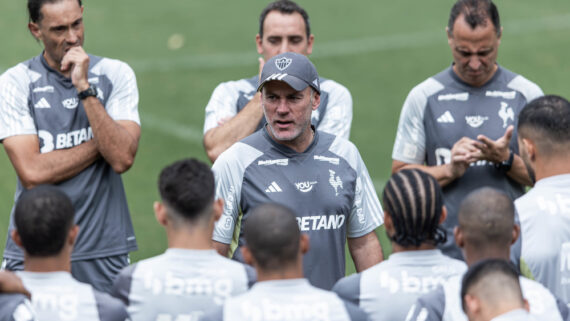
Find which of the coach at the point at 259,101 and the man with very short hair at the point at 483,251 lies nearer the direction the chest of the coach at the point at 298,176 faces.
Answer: the man with very short hair

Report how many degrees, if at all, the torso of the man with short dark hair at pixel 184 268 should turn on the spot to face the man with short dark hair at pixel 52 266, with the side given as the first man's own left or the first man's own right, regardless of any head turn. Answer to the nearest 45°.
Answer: approximately 90° to the first man's own left

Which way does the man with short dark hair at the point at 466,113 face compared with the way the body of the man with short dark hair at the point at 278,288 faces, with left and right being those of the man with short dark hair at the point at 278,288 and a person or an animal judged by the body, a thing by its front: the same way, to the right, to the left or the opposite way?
the opposite way

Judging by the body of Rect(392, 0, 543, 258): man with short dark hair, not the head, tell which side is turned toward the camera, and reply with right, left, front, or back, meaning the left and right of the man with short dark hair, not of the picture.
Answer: front

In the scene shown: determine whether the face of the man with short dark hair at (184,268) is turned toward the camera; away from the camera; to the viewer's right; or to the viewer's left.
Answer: away from the camera

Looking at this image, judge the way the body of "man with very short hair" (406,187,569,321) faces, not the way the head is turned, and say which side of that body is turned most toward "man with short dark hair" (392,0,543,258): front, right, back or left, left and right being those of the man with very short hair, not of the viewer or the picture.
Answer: front

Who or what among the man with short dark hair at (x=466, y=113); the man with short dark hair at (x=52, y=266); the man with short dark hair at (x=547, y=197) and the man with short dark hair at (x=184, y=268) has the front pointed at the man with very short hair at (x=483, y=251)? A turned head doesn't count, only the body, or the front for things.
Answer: the man with short dark hair at (x=466, y=113)

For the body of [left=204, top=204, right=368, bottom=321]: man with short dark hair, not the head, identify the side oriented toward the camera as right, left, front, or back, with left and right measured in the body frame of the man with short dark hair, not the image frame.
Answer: back

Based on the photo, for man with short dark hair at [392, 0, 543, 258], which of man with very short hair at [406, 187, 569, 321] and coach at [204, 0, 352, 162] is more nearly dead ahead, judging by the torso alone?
the man with very short hair

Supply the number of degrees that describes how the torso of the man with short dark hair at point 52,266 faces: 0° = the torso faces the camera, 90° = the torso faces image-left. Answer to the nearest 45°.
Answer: approximately 180°

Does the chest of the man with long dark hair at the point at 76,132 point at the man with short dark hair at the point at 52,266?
yes

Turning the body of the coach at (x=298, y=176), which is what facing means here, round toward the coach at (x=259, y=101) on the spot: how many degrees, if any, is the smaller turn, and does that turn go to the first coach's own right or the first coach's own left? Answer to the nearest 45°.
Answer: approximately 180°

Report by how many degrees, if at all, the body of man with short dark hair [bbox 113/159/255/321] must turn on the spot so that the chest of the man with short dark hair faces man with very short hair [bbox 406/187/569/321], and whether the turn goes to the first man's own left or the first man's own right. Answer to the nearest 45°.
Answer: approximately 90° to the first man's own right

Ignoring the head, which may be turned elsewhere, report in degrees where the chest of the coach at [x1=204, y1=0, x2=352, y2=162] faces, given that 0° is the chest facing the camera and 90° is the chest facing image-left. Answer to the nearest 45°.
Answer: approximately 0°

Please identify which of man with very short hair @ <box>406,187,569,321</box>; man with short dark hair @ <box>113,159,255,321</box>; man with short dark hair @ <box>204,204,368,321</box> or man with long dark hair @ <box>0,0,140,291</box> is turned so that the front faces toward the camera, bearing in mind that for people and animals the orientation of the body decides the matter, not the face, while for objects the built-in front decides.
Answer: man with long dark hair @ <box>0,0,140,291</box>

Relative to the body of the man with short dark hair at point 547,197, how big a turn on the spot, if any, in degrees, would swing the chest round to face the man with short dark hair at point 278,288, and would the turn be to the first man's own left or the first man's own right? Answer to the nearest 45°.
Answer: approximately 90° to the first man's own left

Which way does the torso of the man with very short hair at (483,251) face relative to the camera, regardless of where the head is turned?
away from the camera

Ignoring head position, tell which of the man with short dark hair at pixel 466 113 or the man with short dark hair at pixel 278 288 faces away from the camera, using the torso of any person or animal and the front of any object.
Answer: the man with short dark hair at pixel 278 288
